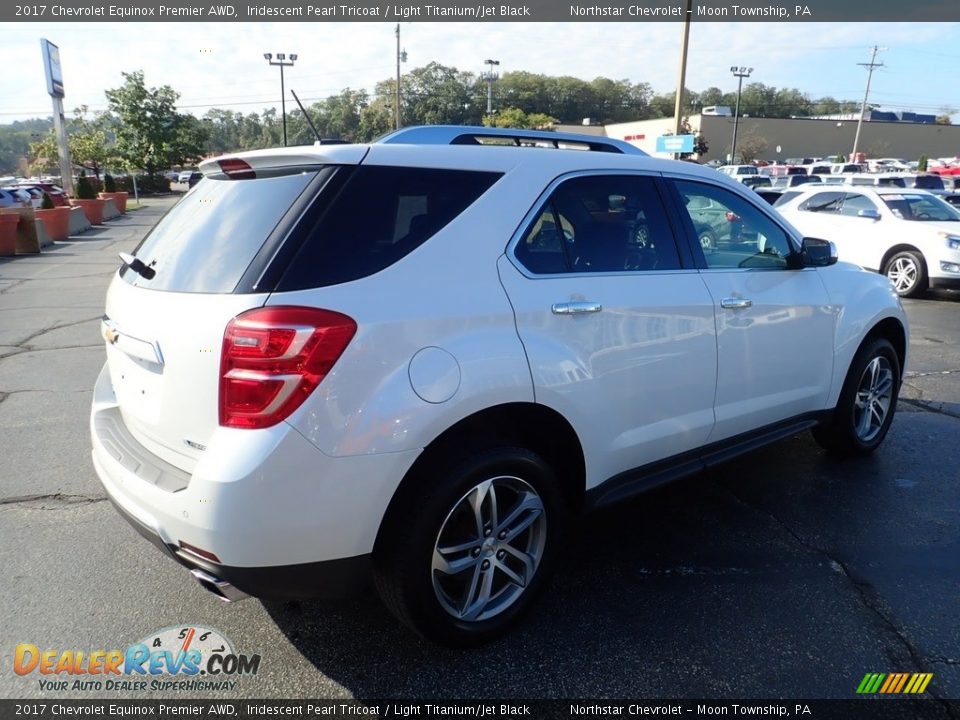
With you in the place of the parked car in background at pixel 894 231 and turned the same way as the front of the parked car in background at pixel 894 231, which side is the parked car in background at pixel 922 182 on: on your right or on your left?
on your left

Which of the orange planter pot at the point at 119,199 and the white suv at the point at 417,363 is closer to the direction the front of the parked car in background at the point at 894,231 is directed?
the white suv

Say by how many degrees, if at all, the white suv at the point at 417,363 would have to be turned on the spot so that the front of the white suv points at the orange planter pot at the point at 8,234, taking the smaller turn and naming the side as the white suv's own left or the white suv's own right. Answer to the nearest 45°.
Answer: approximately 90° to the white suv's own left

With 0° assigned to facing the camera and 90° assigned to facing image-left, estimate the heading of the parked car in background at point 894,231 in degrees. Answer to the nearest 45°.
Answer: approximately 315°

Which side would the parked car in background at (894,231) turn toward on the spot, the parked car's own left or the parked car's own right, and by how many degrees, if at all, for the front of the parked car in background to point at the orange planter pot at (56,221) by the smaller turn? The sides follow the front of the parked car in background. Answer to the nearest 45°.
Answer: approximately 135° to the parked car's own right

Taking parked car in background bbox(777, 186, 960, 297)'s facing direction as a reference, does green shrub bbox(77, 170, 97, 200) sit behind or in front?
behind

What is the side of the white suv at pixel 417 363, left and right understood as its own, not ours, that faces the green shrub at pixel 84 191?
left

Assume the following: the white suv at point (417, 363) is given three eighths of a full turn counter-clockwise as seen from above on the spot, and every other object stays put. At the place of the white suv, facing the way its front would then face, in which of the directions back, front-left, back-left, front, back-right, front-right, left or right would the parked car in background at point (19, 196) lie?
front-right

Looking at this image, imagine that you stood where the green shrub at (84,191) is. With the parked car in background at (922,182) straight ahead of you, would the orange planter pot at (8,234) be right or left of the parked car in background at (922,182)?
right

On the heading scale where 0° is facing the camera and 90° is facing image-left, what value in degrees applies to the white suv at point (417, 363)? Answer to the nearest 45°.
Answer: approximately 225°

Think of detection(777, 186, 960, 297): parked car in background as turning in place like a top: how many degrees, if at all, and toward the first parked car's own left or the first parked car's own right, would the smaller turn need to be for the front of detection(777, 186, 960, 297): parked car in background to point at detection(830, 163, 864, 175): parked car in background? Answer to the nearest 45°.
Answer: approximately 135° to the first parked car's own left

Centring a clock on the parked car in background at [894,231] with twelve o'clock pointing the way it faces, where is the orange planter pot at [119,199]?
The orange planter pot is roughly at 5 o'clock from the parked car in background.

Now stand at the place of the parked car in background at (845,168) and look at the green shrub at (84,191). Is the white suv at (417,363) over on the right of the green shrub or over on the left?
left
